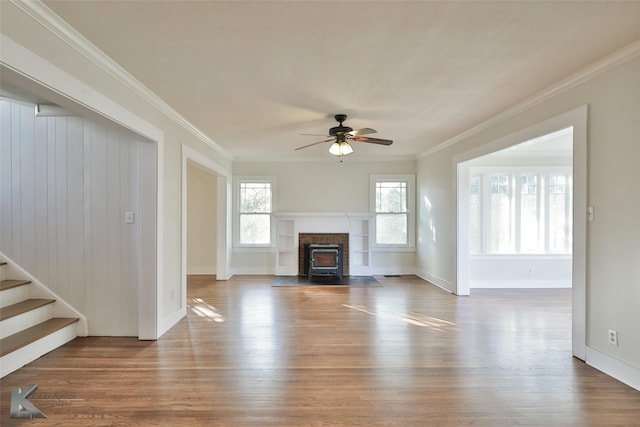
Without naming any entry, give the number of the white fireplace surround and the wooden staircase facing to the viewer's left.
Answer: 0

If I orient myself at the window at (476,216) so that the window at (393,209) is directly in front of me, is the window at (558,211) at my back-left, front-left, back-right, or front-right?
back-right

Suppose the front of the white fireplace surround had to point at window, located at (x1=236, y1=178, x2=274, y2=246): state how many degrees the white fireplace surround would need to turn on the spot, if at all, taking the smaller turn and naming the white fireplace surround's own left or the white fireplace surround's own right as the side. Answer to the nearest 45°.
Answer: approximately 90° to the white fireplace surround's own right

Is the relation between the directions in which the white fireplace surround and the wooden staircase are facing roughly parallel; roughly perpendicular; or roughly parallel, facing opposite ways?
roughly perpendicular

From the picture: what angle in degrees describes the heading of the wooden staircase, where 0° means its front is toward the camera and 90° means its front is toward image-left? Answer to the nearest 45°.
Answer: approximately 315°

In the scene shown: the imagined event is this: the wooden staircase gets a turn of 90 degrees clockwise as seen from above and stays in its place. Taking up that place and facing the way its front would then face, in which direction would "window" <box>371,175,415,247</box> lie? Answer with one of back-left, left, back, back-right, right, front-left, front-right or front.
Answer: back-left

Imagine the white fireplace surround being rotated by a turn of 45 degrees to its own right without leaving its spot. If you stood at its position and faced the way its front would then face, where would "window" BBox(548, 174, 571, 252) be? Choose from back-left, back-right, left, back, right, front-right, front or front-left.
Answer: back-left

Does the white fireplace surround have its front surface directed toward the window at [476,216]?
no

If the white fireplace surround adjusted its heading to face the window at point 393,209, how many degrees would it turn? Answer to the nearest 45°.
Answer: approximately 90° to its left

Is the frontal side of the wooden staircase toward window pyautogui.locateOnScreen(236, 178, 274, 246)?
no

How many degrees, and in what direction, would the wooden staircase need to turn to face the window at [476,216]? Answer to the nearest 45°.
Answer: approximately 45° to its left

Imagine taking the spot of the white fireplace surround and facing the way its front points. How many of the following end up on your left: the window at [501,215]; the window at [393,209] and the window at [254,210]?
2

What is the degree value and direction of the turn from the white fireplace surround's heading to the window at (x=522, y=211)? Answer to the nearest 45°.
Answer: approximately 90° to its left

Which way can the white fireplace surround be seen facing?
toward the camera

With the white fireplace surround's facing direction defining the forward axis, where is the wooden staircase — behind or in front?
in front
